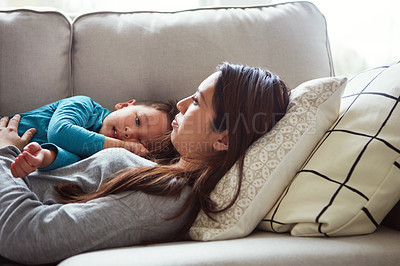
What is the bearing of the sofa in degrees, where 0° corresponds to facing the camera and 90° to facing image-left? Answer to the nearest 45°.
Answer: approximately 0°
